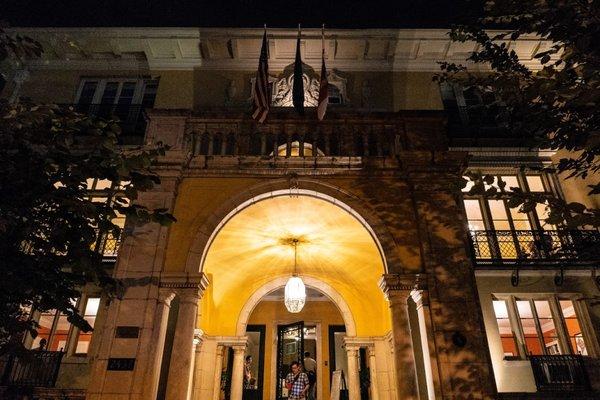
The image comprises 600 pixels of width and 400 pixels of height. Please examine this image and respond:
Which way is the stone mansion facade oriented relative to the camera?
toward the camera
